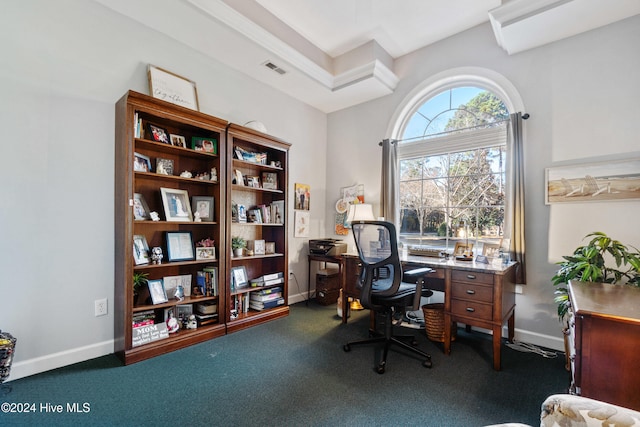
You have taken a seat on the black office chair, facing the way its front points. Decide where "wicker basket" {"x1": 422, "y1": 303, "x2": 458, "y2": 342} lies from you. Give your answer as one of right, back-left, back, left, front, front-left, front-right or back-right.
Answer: front

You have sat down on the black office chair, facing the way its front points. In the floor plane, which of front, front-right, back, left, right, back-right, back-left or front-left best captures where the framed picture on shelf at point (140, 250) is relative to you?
back-left

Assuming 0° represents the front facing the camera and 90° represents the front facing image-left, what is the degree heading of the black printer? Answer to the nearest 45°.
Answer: approximately 45°

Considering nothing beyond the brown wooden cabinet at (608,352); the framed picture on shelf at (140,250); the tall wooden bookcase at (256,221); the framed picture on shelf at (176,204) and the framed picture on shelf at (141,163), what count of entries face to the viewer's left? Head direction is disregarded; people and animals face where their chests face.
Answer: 1

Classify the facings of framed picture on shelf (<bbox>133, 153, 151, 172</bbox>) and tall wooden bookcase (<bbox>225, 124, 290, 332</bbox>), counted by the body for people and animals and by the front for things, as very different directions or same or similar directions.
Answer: same or similar directions

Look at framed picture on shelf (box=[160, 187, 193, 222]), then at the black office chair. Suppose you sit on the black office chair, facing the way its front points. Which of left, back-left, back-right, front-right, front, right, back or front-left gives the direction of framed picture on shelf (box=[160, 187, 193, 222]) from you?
back-left

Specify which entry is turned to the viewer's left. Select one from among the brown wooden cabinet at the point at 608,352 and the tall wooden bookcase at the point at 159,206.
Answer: the brown wooden cabinet

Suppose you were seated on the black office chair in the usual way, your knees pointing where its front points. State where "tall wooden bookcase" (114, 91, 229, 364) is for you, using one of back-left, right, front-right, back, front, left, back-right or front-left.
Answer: back-left

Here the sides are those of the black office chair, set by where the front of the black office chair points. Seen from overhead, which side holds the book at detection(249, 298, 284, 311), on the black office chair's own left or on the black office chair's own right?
on the black office chair's own left

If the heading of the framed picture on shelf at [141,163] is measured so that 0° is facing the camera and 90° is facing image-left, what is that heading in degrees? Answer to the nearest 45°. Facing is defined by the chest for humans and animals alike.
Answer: approximately 315°

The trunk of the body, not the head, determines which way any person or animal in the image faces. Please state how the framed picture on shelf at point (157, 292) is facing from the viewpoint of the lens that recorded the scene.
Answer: facing the viewer and to the right of the viewer

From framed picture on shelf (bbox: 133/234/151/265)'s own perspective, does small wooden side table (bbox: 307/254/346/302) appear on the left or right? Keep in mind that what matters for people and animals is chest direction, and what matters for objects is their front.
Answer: on its left

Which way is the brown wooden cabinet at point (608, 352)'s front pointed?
to the viewer's left

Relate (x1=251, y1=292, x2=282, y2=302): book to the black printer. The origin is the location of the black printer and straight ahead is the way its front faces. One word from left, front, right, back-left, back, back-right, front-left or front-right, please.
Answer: front

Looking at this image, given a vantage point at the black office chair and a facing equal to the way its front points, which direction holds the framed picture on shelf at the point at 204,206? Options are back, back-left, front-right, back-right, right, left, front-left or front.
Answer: back-left

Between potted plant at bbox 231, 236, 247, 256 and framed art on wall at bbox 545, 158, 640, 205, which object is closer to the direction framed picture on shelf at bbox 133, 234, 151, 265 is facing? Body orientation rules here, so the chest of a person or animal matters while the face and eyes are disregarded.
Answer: the framed art on wall
